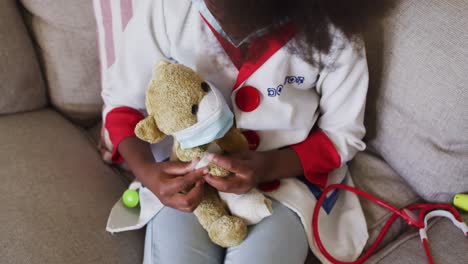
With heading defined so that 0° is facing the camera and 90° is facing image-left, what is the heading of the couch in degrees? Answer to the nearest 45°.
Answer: approximately 0°

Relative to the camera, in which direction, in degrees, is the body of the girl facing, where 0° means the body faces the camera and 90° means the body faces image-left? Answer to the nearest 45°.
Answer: approximately 0°
